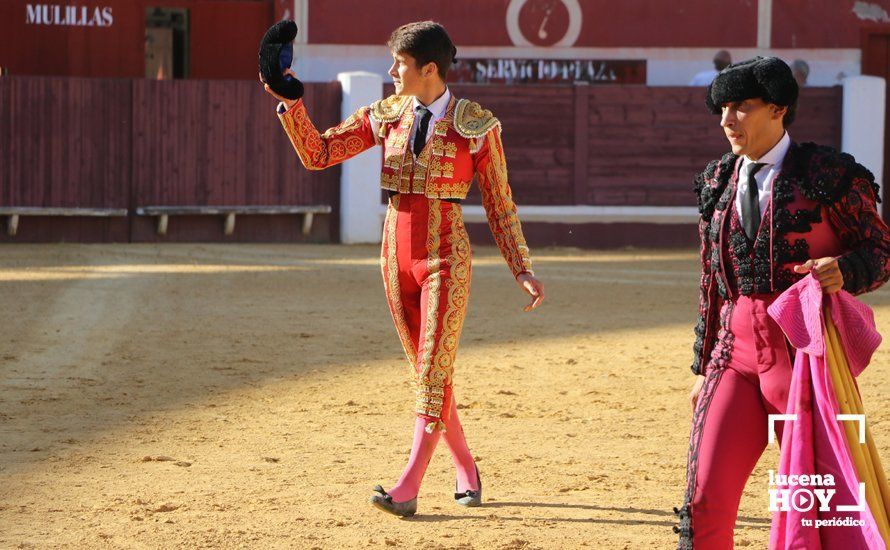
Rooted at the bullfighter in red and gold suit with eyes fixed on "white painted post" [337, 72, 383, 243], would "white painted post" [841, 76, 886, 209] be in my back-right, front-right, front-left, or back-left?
front-right

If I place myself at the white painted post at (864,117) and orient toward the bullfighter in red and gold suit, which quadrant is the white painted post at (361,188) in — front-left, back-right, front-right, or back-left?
front-right

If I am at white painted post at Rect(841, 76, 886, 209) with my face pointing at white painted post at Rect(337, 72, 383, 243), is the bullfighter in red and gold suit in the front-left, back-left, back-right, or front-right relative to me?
front-left

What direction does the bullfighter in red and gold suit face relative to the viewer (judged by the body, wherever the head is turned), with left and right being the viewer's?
facing the viewer and to the left of the viewer

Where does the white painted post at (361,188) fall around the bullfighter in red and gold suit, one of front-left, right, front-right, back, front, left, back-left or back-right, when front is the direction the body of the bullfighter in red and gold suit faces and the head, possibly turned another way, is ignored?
back-right

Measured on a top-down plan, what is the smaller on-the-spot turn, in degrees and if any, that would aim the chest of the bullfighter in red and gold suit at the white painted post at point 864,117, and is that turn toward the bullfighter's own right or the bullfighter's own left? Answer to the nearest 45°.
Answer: approximately 180°
